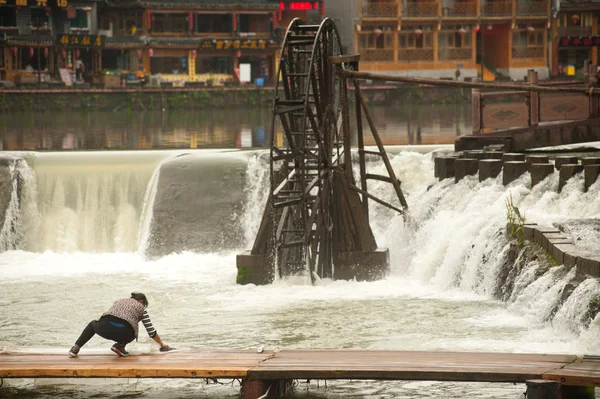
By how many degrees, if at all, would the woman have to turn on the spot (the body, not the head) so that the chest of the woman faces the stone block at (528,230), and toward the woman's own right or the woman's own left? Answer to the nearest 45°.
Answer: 0° — they already face it

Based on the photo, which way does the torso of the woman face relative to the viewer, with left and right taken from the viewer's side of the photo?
facing away from the viewer and to the right of the viewer

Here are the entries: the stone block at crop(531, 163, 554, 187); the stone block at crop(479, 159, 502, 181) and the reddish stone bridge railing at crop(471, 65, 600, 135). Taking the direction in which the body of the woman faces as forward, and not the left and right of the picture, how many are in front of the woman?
3

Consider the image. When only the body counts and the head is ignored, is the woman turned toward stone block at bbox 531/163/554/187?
yes

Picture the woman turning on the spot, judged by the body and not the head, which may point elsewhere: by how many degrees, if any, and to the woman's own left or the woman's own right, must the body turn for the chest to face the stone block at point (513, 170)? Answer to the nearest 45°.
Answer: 0° — they already face it

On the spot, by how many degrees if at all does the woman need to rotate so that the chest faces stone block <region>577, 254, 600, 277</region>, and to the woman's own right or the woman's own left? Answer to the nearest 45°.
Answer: approximately 45° to the woman's own right

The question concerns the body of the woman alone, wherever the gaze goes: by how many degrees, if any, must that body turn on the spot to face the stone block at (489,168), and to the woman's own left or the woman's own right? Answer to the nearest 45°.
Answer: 0° — they already face it

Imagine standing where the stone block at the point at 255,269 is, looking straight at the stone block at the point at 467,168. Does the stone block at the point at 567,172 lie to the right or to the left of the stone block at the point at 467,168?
right

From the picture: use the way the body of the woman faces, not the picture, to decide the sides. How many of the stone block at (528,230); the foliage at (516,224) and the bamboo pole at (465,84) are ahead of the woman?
3

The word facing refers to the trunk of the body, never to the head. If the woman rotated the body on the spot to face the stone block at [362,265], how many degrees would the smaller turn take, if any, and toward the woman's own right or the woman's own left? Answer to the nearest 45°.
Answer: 0° — they already face it

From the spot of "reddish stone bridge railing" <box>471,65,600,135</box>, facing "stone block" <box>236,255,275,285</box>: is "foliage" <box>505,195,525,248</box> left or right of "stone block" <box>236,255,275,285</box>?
left
